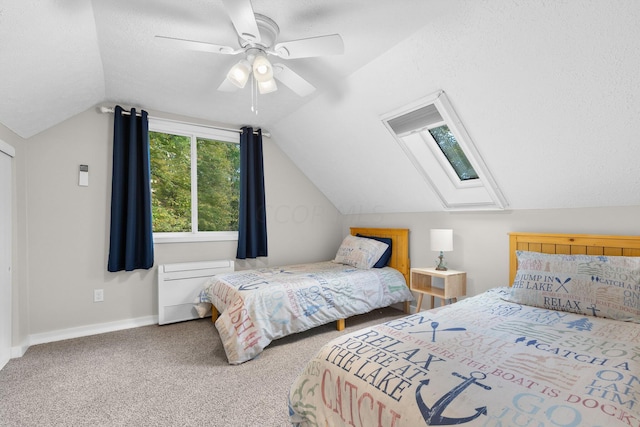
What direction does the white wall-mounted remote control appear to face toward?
toward the camera

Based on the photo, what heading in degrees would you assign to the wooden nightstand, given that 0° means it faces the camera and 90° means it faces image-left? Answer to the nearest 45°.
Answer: approximately 45°

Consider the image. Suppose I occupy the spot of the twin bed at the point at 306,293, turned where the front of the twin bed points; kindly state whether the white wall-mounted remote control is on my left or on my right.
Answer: on my right

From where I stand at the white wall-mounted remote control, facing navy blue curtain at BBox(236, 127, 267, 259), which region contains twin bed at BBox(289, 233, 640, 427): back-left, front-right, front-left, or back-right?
front-right

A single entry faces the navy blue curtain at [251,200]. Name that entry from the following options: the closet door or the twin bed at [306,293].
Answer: the closet door

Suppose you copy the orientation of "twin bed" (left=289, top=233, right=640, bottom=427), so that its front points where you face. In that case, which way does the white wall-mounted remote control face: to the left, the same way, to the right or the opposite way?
to the left

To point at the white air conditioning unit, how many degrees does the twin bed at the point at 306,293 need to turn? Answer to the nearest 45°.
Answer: approximately 45° to its right

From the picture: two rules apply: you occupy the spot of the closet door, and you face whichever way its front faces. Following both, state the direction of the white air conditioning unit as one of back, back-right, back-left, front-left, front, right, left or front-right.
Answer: front

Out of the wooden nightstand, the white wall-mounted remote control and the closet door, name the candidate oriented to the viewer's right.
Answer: the closet door

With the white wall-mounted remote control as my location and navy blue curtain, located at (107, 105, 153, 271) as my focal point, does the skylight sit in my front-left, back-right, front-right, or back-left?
front-right

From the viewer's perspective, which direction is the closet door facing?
to the viewer's right

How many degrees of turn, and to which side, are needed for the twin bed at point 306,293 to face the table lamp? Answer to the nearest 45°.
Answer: approximately 135° to its left

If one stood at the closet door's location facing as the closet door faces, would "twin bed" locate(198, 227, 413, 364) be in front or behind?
in front

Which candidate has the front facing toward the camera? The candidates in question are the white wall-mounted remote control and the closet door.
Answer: the white wall-mounted remote control

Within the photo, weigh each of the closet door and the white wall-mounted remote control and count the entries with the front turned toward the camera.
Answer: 1

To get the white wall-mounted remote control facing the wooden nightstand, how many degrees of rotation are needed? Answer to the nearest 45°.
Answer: approximately 45° to its left

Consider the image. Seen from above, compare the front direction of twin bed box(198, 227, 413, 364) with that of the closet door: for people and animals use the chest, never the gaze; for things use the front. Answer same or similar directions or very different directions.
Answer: very different directions

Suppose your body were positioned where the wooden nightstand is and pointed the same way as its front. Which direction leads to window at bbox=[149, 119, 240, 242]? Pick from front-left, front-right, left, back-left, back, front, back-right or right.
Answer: front-right
